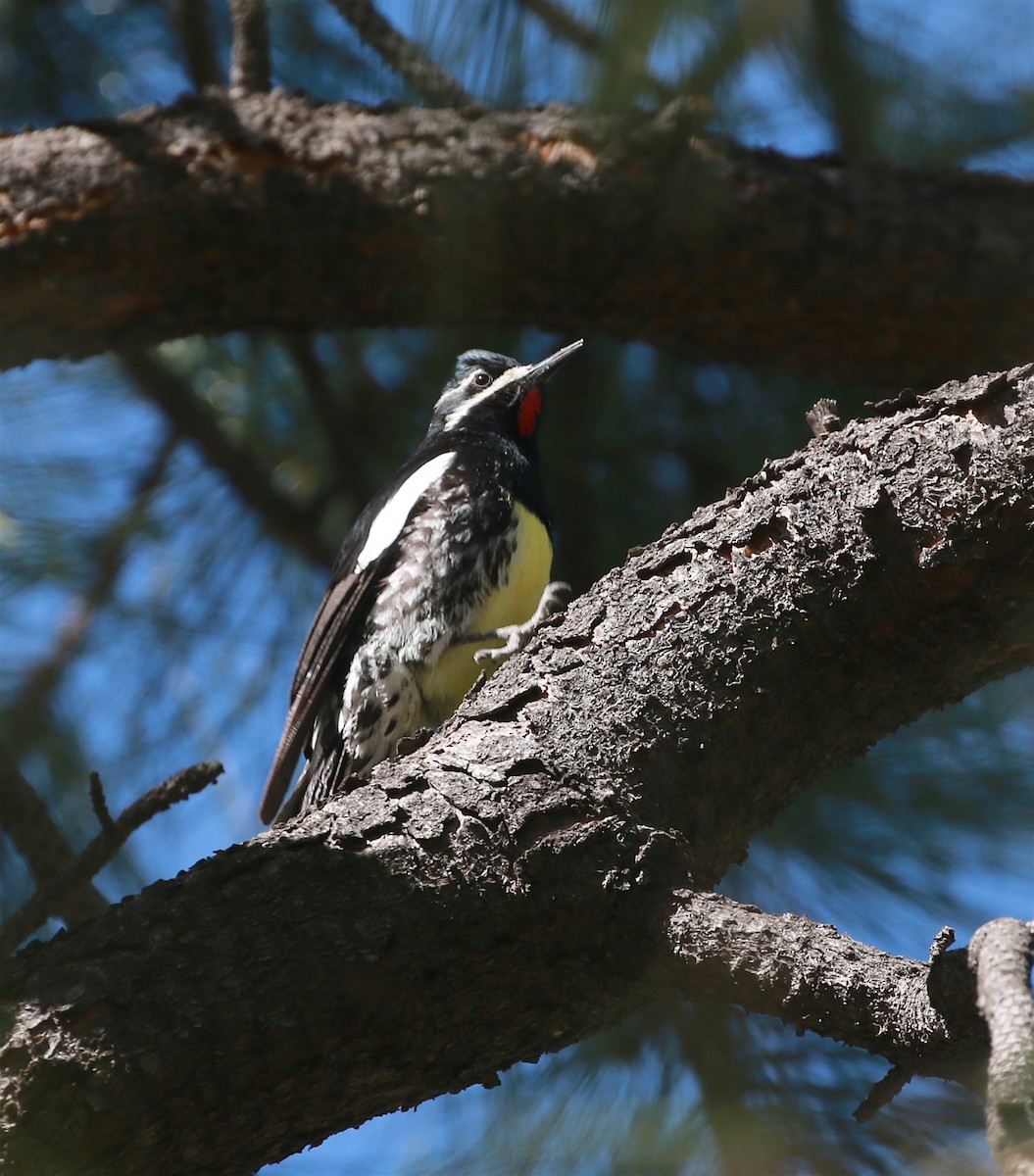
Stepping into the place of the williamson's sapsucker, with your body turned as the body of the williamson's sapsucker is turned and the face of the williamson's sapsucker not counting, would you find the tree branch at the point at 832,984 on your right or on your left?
on your left

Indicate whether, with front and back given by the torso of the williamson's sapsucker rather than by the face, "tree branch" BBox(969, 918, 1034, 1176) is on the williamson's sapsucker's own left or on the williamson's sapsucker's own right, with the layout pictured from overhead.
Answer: on the williamson's sapsucker's own right

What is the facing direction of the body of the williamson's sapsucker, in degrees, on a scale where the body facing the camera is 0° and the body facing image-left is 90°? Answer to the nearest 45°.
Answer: approximately 270°
